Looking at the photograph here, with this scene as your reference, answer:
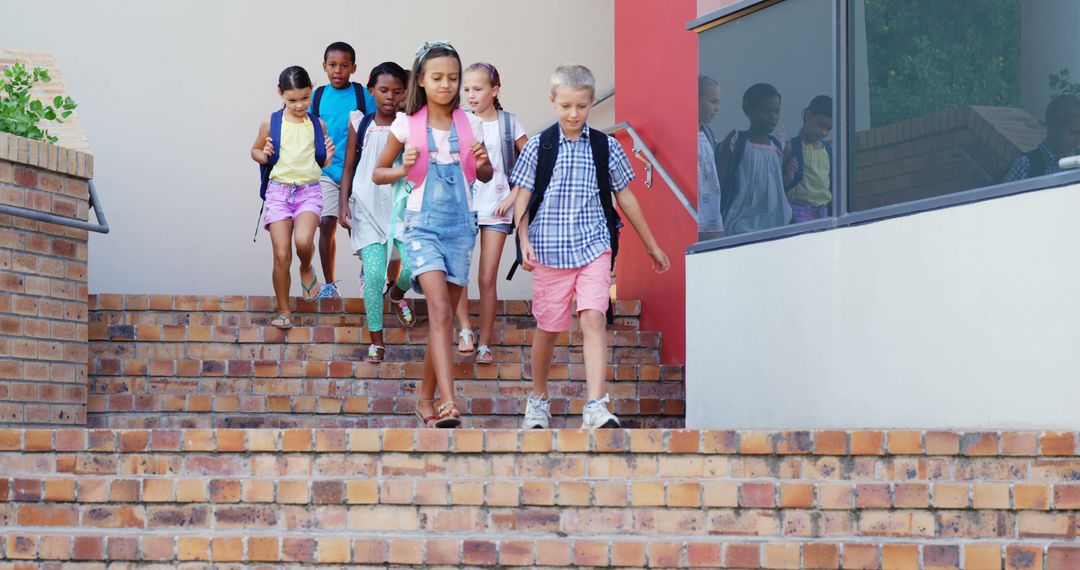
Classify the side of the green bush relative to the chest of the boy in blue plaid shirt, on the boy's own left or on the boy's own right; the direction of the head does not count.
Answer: on the boy's own right

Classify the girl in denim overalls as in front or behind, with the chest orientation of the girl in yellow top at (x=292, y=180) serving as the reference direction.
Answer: in front

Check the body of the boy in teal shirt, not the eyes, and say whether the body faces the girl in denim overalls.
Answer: yes

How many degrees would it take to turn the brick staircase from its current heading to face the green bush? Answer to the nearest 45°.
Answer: approximately 45° to its right

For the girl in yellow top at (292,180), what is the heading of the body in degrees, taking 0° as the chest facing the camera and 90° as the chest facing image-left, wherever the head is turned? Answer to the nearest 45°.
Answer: approximately 0°

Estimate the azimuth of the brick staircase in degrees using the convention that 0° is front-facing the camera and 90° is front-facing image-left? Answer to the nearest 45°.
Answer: approximately 0°
